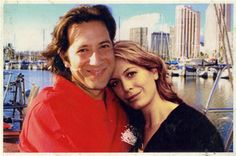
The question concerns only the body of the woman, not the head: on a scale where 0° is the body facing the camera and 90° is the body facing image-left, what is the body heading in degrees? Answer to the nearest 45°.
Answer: approximately 45°

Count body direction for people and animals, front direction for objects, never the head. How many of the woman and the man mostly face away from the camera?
0
